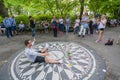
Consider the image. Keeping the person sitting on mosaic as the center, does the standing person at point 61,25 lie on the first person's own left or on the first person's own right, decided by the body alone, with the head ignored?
on the first person's own left
